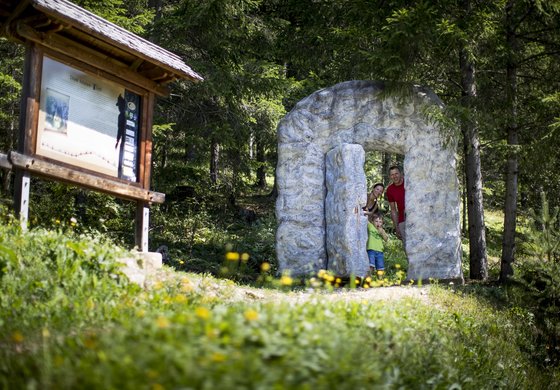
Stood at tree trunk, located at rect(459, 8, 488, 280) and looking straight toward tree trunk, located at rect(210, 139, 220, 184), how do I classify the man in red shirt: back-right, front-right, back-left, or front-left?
front-left

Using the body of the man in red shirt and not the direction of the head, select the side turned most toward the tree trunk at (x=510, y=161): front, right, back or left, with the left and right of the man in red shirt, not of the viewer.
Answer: left

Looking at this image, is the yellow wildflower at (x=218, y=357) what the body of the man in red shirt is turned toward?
yes

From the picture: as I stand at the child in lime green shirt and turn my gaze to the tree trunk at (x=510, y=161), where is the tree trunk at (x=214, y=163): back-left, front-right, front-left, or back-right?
back-left

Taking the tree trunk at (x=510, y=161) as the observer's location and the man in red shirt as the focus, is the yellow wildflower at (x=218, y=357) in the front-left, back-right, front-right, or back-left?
front-left

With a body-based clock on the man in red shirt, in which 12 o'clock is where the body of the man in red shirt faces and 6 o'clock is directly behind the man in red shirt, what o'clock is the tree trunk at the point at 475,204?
The tree trunk is roughly at 9 o'clock from the man in red shirt.

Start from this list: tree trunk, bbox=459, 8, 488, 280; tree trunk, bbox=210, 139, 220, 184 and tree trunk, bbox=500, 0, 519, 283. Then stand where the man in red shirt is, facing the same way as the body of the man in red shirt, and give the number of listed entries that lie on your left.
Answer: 2

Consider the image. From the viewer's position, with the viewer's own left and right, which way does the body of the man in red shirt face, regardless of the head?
facing the viewer

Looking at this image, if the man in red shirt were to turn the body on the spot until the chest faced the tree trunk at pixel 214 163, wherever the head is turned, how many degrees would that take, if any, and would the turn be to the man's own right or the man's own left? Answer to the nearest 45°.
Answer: approximately 135° to the man's own right

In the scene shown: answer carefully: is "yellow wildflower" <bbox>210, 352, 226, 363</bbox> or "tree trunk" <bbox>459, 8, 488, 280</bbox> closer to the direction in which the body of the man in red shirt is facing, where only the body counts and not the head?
the yellow wildflower
